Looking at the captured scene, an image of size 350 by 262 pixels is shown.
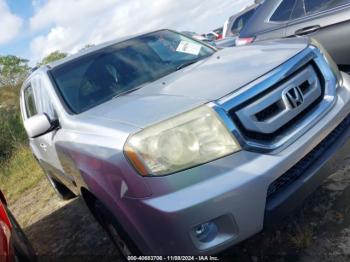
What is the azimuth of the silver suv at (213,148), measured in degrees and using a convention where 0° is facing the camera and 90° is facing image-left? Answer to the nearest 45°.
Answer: approximately 315°

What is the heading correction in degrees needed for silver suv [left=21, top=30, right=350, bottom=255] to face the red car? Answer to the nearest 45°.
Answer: approximately 135° to its right

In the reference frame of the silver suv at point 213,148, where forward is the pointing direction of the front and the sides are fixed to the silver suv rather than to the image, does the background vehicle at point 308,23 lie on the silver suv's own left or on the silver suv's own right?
on the silver suv's own left
